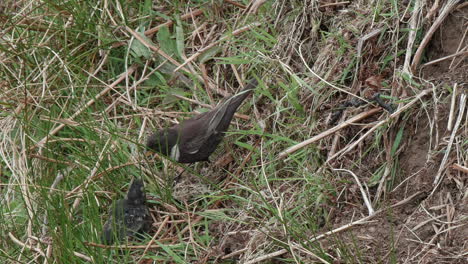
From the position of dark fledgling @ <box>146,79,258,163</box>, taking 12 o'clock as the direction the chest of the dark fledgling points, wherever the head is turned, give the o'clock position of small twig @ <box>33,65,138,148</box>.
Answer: The small twig is roughly at 1 o'clock from the dark fledgling.

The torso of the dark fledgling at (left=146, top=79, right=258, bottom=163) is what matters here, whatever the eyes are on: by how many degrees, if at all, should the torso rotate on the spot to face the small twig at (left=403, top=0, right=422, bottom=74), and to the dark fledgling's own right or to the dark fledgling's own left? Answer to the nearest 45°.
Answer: approximately 180°

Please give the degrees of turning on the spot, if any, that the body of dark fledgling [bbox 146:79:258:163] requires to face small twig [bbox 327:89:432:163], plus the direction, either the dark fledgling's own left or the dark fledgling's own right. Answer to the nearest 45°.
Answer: approximately 135° to the dark fledgling's own left

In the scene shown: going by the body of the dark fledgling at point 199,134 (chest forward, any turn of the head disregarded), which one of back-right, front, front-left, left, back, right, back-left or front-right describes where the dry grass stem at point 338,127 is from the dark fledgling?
back-left

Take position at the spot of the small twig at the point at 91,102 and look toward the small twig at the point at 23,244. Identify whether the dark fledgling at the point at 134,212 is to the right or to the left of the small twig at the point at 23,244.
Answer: left

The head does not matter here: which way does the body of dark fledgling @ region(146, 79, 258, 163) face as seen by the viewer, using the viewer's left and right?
facing to the left of the viewer
